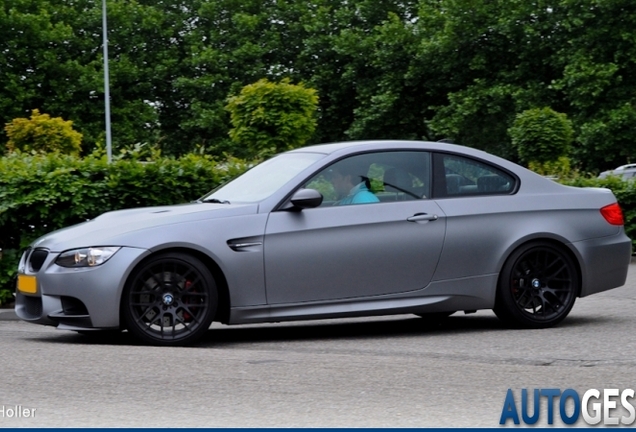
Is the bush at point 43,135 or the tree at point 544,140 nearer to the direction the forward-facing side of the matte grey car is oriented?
the bush

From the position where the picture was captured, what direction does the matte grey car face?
facing to the left of the viewer

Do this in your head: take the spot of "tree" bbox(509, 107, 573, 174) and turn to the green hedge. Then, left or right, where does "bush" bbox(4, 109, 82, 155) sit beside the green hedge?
right

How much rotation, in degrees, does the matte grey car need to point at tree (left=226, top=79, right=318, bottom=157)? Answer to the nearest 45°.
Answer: approximately 90° to its right

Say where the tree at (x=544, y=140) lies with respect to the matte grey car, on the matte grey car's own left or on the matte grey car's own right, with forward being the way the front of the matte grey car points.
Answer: on the matte grey car's own right

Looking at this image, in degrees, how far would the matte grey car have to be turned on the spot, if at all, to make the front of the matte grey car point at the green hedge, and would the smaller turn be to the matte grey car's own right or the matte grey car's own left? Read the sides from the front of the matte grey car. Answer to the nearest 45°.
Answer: approximately 45° to the matte grey car's own right

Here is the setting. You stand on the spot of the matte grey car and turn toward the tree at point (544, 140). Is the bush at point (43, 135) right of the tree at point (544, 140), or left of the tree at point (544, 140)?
left

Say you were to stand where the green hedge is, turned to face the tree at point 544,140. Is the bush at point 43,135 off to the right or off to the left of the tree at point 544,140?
left

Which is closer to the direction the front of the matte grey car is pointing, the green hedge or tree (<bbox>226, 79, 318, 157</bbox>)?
the green hedge

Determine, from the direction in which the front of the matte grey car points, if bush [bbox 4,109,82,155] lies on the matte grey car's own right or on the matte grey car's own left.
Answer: on the matte grey car's own right
